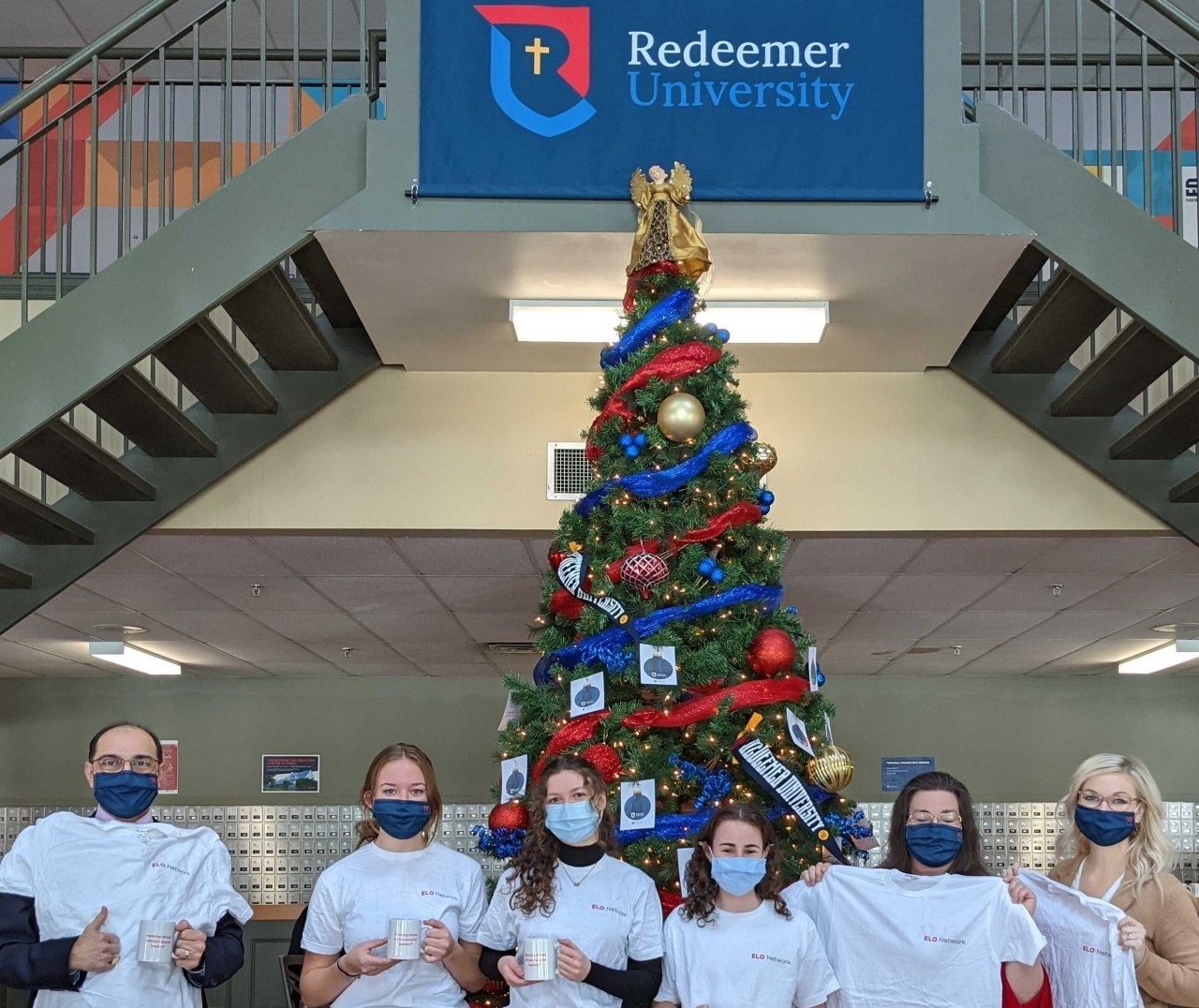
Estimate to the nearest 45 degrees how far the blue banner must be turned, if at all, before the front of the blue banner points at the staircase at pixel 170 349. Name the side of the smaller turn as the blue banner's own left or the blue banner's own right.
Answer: approximately 90° to the blue banner's own right

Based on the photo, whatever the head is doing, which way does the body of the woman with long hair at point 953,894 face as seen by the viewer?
toward the camera

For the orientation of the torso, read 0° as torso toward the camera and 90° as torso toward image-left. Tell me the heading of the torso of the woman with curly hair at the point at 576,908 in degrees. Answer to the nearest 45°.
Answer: approximately 0°

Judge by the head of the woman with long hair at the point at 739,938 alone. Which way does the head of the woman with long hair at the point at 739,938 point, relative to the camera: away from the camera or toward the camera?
toward the camera

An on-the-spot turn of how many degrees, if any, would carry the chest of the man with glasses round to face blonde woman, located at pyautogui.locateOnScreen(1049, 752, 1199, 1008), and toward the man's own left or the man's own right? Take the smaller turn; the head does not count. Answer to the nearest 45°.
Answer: approximately 90° to the man's own left

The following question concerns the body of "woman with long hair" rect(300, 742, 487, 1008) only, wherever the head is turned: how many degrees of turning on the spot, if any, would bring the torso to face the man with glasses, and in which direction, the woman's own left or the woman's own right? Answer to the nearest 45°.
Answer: approximately 90° to the woman's own right

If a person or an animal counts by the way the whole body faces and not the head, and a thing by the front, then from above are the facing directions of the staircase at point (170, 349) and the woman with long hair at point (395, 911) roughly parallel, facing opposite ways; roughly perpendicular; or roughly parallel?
roughly perpendicular

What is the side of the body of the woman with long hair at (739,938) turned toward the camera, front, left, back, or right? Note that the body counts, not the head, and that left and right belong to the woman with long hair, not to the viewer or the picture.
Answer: front

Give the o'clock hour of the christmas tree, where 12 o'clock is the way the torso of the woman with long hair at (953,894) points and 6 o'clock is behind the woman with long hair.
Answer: The christmas tree is roughly at 4 o'clock from the woman with long hair.

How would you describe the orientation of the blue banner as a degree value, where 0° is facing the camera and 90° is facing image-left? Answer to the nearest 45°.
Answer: approximately 0°

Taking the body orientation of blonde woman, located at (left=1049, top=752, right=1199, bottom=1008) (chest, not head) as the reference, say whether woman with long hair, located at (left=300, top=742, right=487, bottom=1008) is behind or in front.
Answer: in front

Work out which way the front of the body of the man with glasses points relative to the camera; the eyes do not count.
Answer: toward the camera
